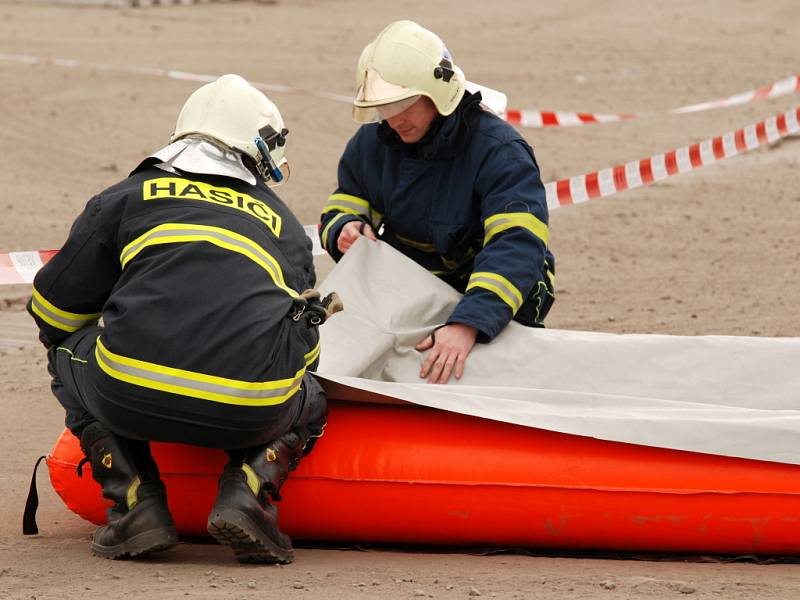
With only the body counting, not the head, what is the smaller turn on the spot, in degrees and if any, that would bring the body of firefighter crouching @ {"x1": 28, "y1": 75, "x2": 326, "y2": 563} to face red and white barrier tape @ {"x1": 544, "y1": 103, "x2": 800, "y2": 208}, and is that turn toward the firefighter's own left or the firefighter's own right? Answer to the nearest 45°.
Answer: approximately 45° to the firefighter's own right

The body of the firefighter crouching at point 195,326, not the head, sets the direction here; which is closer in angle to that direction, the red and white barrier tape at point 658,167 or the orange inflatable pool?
the red and white barrier tape

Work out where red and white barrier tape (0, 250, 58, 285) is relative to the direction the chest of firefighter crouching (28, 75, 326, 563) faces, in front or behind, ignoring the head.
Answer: in front

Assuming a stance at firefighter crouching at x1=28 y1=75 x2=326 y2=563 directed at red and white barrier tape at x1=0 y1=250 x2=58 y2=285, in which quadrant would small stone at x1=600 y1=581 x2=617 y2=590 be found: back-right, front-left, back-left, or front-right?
back-right

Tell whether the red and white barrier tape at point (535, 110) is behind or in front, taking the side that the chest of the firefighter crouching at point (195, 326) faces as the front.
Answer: in front

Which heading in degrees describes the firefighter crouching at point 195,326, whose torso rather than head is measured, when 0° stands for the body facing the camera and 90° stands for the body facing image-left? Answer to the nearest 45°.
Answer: approximately 180°

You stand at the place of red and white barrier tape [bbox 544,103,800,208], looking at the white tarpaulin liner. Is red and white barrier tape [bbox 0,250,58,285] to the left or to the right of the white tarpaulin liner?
right

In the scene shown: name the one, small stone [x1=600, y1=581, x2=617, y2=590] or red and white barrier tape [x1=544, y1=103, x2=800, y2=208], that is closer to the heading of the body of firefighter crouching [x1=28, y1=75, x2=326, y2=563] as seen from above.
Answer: the red and white barrier tape

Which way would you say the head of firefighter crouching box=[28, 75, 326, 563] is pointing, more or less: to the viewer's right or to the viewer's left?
to the viewer's right

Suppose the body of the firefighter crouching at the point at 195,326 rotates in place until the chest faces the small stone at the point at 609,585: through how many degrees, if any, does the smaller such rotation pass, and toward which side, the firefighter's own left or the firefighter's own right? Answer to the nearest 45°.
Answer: approximately 90° to the firefighter's own right
